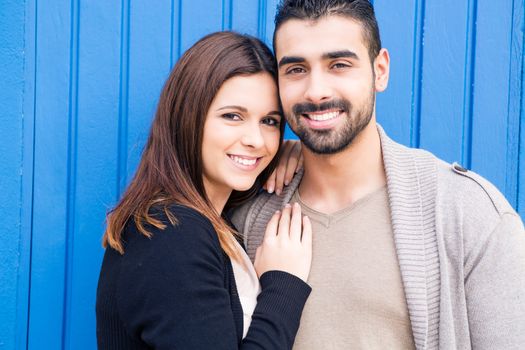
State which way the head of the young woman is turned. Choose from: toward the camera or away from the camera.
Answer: toward the camera

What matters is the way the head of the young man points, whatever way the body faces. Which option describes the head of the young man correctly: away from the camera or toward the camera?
toward the camera

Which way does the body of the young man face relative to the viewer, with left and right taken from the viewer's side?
facing the viewer and to the left of the viewer
